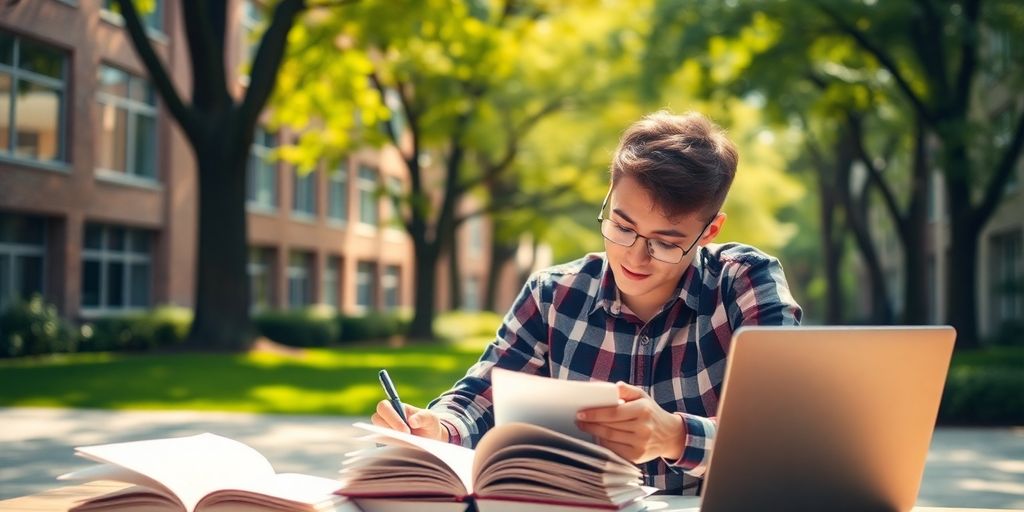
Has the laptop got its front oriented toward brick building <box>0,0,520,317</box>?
yes

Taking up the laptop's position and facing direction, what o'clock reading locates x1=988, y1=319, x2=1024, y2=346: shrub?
The shrub is roughly at 2 o'clock from the laptop.

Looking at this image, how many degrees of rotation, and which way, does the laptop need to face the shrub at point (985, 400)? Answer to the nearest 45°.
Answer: approximately 45° to its right

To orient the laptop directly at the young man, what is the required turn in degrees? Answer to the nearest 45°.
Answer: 0° — it already faces them

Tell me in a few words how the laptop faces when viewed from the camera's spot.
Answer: facing away from the viewer and to the left of the viewer

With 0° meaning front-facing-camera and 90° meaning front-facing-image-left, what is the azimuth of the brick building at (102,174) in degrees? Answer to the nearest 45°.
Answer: approximately 315°
